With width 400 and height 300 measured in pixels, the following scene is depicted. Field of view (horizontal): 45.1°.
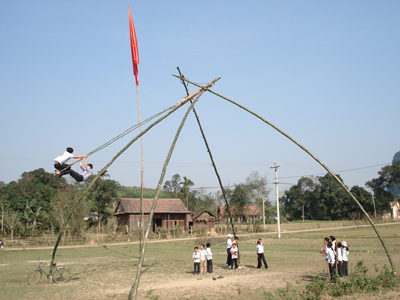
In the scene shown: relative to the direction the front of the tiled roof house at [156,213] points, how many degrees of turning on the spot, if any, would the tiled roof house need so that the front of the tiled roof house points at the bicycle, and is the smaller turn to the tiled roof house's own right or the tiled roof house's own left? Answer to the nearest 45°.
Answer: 0° — it already faces it

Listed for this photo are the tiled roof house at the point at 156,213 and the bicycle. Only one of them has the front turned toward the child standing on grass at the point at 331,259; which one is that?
the tiled roof house

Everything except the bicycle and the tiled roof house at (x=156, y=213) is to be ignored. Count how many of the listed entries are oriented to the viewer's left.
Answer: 1

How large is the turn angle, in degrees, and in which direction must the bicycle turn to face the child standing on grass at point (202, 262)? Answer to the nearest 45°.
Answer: approximately 180°

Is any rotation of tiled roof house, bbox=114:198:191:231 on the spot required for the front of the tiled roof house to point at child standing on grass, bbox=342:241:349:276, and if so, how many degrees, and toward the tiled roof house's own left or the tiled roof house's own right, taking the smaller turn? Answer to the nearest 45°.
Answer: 0° — it already faces them

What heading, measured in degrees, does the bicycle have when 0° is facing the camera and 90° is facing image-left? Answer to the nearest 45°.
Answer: approximately 90°

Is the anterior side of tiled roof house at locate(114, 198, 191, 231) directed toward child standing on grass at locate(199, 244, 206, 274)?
yes

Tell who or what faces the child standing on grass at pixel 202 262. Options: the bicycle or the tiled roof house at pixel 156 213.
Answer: the tiled roof house

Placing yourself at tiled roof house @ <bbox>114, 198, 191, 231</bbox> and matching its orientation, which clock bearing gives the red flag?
The red flag is roughly at 12 o'clock from the tiled roof house.

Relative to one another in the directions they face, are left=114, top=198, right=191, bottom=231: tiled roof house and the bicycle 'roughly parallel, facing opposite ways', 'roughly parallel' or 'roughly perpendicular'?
roughly perpendicular

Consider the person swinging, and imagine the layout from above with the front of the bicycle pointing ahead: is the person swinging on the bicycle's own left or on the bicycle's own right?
on the bicycle's own left
